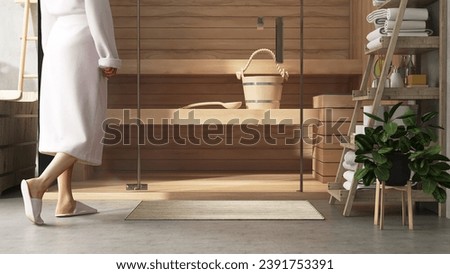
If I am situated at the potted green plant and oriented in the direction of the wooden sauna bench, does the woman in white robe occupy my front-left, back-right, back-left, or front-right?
front-left

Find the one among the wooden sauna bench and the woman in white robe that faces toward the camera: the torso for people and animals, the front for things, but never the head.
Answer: the wooden sauna bench

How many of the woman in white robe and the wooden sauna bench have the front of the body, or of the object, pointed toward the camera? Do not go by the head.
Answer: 1

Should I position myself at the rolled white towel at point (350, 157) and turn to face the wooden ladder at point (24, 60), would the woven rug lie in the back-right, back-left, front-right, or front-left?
front-left

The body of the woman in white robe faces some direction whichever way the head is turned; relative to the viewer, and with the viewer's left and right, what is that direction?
facing away from the viewer and to the right of the viewer

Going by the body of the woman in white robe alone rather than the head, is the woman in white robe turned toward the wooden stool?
no

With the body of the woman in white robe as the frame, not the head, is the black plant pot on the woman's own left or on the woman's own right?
on the woman's own right

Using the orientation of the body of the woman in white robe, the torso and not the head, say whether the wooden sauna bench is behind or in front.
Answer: in front

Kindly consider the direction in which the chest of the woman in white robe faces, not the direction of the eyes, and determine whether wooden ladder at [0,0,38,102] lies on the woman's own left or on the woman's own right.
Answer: on the woman's own left

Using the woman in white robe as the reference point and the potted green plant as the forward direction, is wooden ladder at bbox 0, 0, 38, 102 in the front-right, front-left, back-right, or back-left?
back-left

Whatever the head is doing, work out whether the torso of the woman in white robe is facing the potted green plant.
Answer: no

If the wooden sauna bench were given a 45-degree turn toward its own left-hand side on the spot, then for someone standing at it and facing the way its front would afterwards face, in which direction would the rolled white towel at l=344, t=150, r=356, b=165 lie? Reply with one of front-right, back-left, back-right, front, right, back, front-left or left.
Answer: front

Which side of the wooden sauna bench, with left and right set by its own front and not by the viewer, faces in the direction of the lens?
front

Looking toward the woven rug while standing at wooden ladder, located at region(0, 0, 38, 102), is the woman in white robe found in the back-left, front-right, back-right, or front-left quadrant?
front-right

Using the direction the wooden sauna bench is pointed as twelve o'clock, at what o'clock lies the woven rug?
The woven rug is roughly at 12 o'clock from the wooden sauna bench.

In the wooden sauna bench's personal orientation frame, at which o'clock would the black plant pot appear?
The black plant pot is roughly at 11 o'clock from the wooden sauna bench.

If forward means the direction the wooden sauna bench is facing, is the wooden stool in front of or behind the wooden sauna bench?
in front
